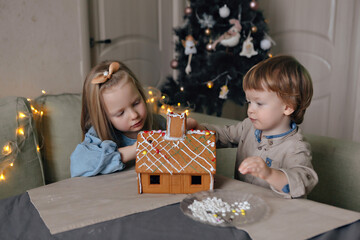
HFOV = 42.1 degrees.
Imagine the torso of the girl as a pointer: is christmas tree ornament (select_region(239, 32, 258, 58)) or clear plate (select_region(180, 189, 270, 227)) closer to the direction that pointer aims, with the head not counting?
the clear plate

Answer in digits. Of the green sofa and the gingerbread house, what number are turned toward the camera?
2

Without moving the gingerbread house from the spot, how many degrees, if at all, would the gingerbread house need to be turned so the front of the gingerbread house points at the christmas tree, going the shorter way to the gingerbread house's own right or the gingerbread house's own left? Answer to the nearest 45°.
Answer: approximately 180°

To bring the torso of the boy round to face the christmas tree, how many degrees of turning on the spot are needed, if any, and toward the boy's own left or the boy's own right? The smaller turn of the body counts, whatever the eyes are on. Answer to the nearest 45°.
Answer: approximately 135° to the boy's own right

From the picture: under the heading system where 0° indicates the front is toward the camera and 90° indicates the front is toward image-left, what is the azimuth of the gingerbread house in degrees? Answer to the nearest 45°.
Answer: approximately 0°

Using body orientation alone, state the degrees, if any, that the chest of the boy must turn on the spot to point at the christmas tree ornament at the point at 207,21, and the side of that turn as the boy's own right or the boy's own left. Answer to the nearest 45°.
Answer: approximately 135° to the boy's own right

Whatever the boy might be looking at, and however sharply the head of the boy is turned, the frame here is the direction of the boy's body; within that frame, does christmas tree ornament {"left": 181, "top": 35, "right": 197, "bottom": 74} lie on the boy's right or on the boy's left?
on the boy's right
